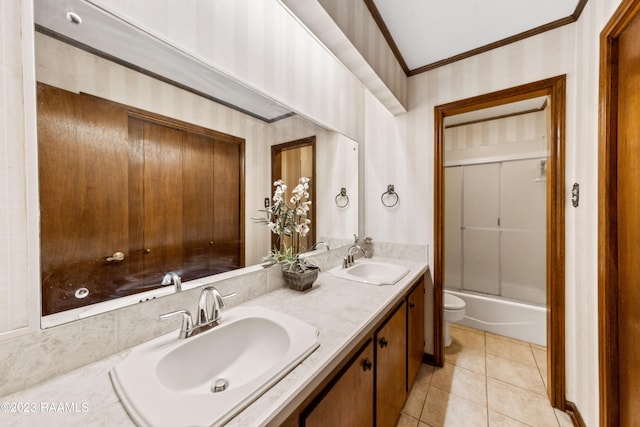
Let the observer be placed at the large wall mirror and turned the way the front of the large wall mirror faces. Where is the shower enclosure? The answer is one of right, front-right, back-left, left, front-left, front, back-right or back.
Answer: front-left

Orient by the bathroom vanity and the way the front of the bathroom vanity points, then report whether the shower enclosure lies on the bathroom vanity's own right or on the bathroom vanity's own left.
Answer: on the bathroom vanity's own left

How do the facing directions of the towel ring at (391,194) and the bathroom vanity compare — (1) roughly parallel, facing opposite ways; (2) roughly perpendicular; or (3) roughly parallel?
roughly perpendicular

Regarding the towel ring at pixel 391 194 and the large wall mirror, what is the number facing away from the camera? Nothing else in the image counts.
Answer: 0

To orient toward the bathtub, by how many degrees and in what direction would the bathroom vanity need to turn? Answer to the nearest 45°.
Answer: approximately 45° to its left

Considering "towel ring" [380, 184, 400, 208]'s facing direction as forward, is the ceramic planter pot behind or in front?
in front

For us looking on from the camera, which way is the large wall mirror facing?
facing the viewer and to the right of the viewer

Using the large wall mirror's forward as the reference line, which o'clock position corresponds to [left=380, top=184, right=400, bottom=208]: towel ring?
The towel ring is roughly at 10 o'clock from the large wall mirror.

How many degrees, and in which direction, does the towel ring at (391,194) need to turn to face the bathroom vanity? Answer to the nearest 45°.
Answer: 0° — it already faces it

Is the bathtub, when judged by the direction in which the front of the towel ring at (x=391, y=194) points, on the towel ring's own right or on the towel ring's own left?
on the towel ring's own left

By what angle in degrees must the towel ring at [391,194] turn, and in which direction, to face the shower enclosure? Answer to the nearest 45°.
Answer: approximately 135° to its left

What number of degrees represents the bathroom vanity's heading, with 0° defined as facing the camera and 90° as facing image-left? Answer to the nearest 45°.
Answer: approximately 315°

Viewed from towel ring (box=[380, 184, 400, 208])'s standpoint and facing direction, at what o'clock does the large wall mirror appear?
The large wall mirror is roughly at 1 o'clock from the towel ring.

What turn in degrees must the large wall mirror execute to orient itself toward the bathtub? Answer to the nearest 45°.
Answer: approximately 45° to its left
